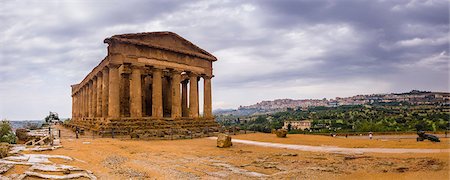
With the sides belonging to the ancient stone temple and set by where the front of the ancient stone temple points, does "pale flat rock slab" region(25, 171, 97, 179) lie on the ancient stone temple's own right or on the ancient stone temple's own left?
on the ancient stone temple's own right

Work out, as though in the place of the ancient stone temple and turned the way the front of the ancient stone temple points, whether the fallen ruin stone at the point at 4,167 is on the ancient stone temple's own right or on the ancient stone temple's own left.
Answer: on the ancient stone temple's own right

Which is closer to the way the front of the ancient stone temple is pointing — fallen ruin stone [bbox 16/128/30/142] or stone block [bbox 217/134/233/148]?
the stone block

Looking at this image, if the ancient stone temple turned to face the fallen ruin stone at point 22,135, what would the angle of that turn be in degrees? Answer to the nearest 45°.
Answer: approximately 135° to its right

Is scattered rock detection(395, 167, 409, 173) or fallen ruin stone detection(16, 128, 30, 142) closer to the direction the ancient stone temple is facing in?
the scattered rock

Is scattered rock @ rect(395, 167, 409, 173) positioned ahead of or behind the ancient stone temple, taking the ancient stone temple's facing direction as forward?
ahead

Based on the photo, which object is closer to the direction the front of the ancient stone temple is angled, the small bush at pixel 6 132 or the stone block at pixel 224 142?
the stone block

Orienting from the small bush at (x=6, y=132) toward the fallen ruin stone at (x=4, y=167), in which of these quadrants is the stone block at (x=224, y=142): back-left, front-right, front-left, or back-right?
front-left

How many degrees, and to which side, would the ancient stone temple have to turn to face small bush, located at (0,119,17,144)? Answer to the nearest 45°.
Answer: approximately 135° to its right

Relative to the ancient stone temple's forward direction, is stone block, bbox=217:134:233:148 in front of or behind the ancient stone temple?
in front

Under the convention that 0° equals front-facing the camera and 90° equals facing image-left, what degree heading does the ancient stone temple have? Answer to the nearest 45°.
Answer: approximately 315°
